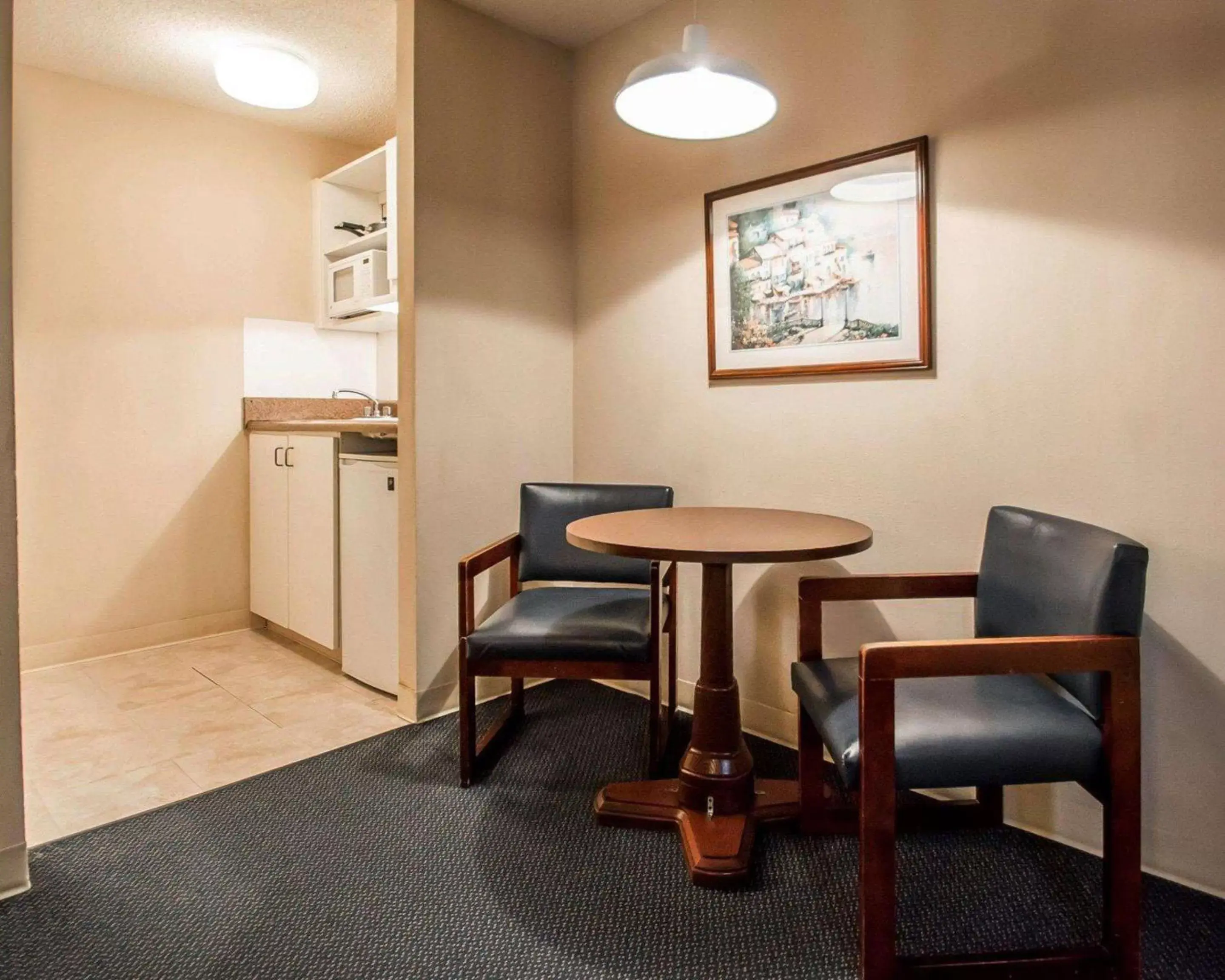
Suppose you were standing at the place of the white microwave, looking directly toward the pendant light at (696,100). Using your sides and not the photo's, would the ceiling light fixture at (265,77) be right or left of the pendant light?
right

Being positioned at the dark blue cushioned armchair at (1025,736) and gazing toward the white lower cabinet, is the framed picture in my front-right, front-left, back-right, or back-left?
front-right

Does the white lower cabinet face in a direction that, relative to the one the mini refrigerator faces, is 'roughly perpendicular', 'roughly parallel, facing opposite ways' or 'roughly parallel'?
roughly parallel

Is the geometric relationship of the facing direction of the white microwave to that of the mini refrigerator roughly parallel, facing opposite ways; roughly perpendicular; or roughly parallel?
roughly parallel

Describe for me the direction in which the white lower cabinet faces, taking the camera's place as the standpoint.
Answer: facing the viewer and to the left of the viewer

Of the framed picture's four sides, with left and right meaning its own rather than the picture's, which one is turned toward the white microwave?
right

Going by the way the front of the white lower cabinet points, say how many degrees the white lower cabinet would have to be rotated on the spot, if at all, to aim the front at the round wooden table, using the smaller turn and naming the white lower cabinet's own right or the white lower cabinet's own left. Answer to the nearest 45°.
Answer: approximately 90° to the white lower cabinet's own left

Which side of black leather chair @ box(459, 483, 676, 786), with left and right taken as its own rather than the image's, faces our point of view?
front

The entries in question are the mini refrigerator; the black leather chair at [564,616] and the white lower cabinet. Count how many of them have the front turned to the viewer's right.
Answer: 0
